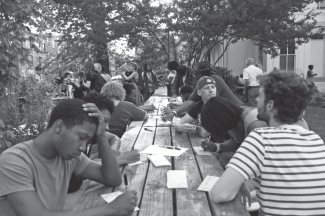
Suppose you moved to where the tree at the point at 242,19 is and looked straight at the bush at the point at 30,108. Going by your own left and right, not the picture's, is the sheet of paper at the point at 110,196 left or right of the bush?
left

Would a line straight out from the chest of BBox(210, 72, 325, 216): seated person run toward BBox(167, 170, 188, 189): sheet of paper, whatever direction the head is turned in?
yes

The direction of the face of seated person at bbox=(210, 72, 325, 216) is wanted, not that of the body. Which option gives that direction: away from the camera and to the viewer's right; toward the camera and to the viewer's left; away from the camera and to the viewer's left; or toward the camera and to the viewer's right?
away from the camera and to the viewer's left

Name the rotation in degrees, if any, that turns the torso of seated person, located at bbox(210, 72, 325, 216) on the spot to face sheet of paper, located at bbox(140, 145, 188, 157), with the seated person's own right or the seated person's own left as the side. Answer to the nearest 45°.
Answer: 0° — they already face it

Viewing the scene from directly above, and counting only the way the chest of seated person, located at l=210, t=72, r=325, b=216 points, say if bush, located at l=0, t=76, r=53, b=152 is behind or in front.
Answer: in front

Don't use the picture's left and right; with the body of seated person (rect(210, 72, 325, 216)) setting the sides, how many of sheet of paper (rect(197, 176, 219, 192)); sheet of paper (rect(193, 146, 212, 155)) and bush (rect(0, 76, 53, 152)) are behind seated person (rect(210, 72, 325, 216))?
0

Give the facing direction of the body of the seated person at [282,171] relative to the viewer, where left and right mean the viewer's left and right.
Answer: facing away from the viewer and to the left of the viewer

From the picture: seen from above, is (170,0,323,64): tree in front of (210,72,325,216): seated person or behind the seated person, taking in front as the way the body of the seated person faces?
in front

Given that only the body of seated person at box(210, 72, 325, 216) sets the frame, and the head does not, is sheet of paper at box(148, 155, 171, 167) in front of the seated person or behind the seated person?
in front

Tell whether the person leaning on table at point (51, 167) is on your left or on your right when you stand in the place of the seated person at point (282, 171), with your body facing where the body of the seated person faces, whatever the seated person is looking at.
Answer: on your left
